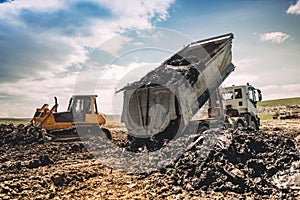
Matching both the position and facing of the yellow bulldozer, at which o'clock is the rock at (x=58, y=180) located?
The rock is roughly at 9 o'clock from the yellow bulldozer.

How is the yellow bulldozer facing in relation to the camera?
to the viewer's left

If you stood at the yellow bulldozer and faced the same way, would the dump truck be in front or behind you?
behind

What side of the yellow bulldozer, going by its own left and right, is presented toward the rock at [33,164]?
left

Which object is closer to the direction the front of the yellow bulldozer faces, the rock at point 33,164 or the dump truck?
the rock

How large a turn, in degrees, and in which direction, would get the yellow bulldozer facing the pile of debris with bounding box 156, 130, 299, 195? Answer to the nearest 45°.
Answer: approximately 90° to its left

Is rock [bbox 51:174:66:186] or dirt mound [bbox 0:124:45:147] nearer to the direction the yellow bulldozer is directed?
the dirt mound
